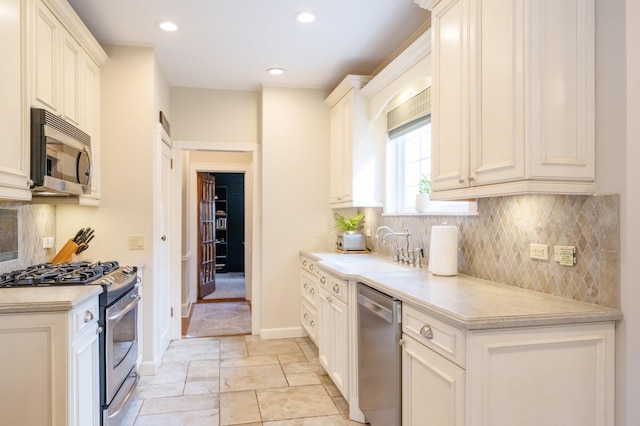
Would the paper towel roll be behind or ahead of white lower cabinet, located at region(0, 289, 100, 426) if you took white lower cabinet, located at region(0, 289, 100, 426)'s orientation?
ahead

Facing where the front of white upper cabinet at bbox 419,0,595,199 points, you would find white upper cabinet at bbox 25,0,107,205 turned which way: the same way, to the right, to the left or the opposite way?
the opposite way

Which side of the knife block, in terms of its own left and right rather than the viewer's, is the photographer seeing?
right

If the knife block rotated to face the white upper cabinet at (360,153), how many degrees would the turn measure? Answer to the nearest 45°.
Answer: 0° — it already faces it

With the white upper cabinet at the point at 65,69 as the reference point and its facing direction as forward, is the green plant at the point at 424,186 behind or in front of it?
in front

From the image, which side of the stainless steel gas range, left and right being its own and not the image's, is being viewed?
right

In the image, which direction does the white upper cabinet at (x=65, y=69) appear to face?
to the viewer's right

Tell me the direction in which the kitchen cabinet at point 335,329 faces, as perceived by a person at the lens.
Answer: facing to the left of the viewer

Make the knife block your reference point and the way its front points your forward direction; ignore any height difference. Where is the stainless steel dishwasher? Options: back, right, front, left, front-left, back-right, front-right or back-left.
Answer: front-right

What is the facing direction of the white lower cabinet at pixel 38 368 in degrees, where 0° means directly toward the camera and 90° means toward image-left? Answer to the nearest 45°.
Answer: approximately 270°

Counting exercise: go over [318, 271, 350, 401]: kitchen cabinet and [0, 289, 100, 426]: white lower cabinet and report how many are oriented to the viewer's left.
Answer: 1
